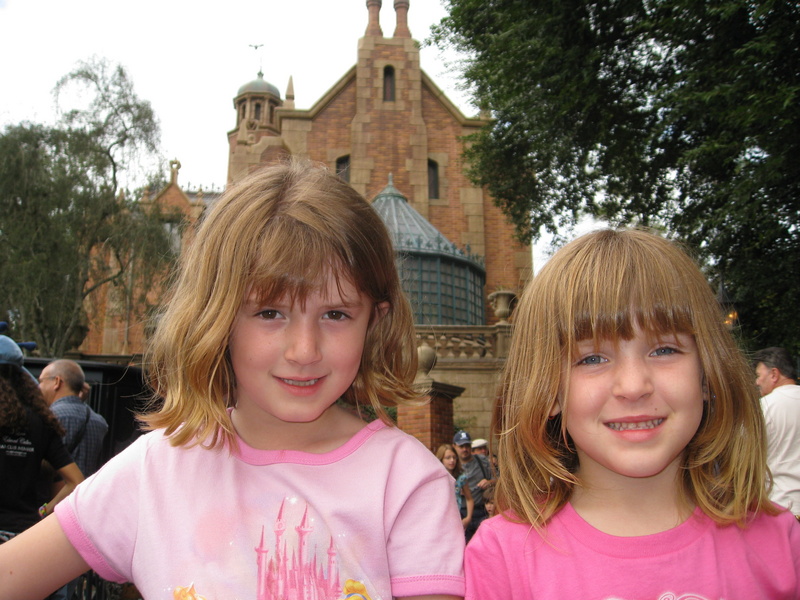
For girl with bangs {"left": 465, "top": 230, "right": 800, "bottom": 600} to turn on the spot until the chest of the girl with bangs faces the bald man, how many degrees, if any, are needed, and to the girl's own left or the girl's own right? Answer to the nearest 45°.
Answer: approximately 135° to the girl's own right

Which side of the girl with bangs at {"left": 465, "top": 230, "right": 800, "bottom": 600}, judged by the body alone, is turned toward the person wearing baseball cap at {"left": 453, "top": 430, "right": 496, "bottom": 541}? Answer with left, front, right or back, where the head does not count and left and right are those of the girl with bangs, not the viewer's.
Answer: back

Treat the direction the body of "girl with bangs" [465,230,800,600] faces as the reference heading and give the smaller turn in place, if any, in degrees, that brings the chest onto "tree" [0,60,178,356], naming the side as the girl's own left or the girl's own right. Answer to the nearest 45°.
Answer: approximately 135° to the girl's own right

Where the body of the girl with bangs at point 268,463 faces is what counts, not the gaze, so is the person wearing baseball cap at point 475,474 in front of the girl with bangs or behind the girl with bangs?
behind
